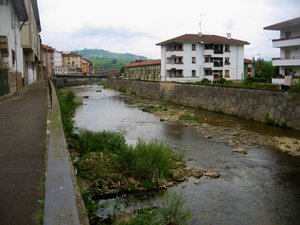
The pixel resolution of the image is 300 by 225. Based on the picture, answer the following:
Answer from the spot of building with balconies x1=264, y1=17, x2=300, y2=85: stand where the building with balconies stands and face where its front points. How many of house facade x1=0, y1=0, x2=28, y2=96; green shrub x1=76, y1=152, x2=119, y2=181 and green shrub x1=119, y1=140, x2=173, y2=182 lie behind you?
0

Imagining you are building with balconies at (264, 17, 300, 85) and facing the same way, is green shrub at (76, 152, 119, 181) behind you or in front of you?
in front

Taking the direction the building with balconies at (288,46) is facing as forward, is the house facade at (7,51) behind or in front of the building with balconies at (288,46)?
in front

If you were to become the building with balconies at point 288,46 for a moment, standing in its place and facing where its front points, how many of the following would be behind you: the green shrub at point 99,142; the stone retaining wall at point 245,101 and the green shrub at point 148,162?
0

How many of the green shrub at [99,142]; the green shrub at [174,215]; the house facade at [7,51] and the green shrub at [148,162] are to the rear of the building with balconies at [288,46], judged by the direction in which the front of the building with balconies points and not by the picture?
0

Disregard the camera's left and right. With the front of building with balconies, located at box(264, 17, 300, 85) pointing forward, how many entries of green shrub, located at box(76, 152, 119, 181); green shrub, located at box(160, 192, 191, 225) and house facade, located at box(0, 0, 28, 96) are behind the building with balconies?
0

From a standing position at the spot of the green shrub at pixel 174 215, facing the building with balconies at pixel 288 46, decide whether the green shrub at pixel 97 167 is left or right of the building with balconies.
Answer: left

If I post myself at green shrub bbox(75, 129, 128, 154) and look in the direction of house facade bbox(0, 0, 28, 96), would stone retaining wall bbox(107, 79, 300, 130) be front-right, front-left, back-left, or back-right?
front-right

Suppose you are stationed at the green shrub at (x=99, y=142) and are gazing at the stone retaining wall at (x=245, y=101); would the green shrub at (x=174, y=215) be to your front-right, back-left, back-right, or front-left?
back-right

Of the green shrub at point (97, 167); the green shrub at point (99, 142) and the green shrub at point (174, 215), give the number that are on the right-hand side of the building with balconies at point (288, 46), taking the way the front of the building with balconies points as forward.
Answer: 0

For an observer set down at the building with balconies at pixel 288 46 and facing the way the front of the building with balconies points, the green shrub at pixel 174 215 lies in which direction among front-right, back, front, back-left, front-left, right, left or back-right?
front-left

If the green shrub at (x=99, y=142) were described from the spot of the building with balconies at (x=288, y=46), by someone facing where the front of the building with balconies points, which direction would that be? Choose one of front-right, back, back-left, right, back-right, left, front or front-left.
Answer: front-left
